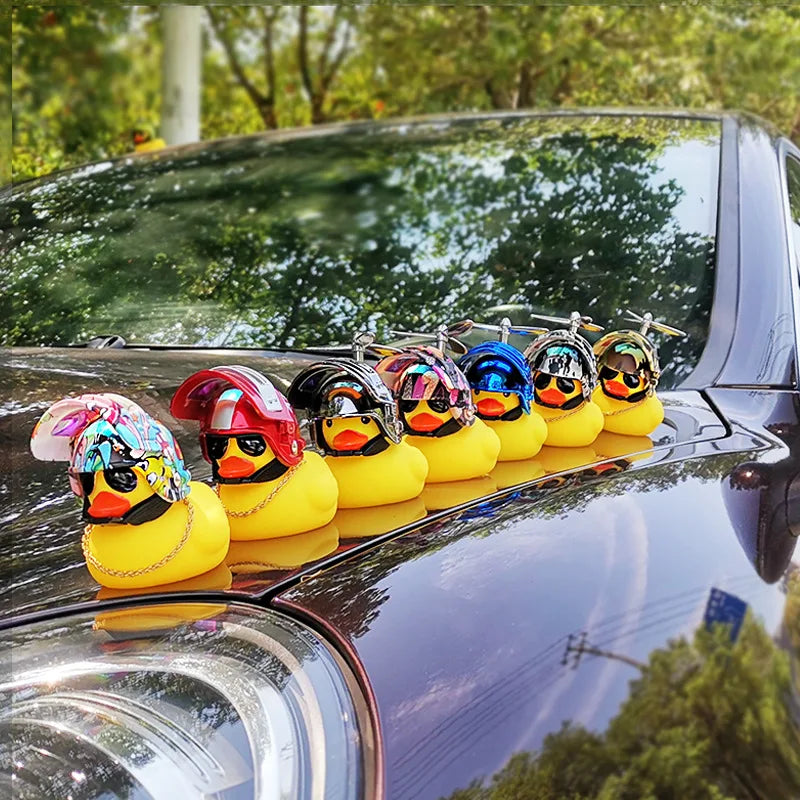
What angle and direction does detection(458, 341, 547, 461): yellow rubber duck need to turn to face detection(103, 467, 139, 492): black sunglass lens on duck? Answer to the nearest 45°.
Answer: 0° — it already faces it

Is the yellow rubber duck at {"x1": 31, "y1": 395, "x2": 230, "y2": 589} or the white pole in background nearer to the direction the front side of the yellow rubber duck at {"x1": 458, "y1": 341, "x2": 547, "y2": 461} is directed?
the yellow rubber duck

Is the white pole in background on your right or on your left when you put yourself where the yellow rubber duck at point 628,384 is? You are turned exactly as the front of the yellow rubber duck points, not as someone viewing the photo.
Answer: on your right

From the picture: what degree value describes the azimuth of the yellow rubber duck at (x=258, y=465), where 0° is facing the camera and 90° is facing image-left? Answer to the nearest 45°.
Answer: approximately 45°
